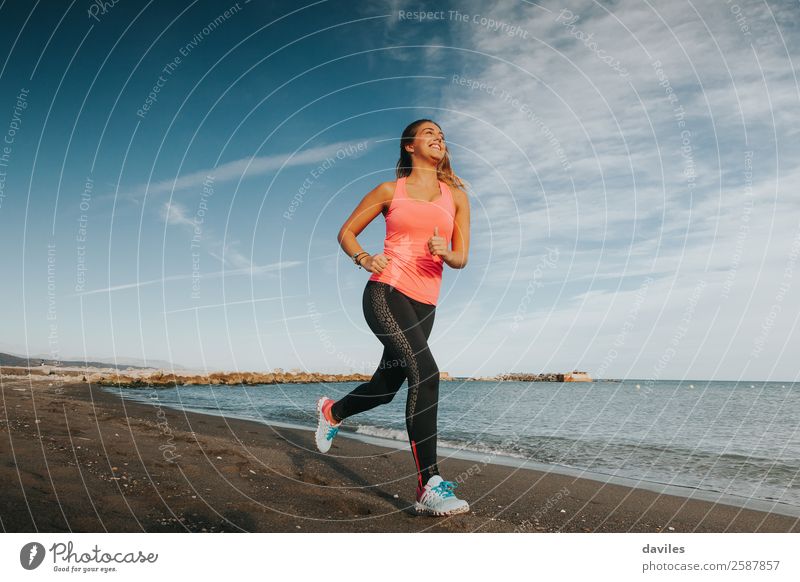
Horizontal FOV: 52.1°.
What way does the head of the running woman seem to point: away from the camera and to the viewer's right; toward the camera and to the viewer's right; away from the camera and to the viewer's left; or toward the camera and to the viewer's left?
toward the camera and to the viewer's right

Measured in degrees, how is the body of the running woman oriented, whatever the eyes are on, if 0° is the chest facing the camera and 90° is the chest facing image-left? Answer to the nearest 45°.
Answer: approximately 315°
